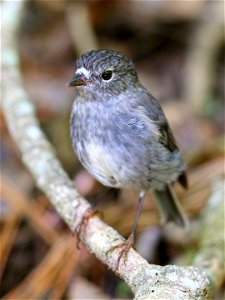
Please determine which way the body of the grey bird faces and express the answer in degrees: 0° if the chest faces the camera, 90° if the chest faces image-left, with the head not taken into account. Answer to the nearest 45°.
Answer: approximately 45°
